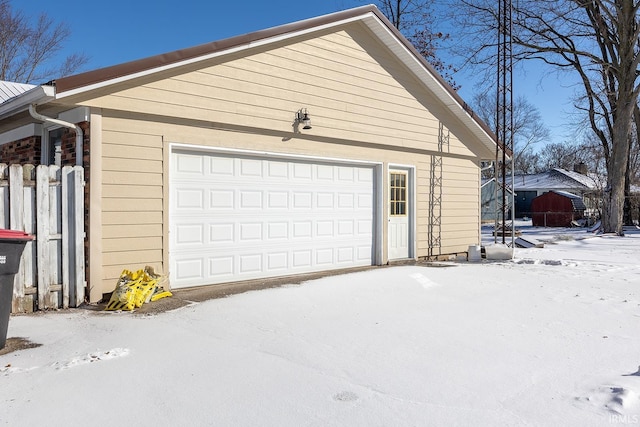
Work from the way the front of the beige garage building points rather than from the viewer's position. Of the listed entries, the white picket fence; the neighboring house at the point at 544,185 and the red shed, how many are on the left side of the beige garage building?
2

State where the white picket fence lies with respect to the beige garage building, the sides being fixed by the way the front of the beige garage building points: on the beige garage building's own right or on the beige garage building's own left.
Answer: on the beige garage building's own right

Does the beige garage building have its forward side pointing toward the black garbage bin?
no

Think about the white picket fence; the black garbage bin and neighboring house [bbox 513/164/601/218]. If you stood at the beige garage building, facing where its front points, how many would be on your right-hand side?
2

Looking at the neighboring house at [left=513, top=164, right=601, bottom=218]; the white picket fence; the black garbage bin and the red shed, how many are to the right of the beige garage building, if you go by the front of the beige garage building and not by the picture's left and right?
2

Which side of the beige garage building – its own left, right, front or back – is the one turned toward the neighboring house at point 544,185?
left

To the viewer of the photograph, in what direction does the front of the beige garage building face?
facing the viewer and to the right of the viewer

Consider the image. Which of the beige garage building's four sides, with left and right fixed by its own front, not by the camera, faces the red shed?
left
